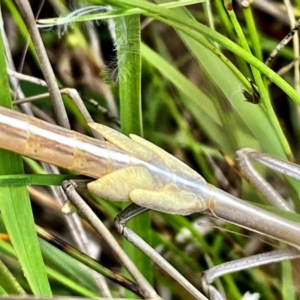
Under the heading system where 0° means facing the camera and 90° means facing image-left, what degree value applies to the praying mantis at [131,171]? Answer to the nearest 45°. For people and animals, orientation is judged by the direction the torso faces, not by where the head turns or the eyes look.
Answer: approximately 270°
